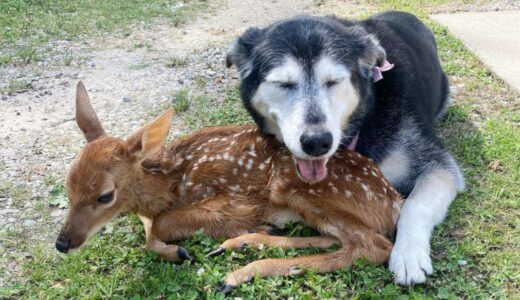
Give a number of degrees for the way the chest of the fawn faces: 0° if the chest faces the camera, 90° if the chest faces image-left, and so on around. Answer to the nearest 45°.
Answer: approximately 90°

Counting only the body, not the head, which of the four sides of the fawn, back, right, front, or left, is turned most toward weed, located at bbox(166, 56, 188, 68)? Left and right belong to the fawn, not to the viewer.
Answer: right
